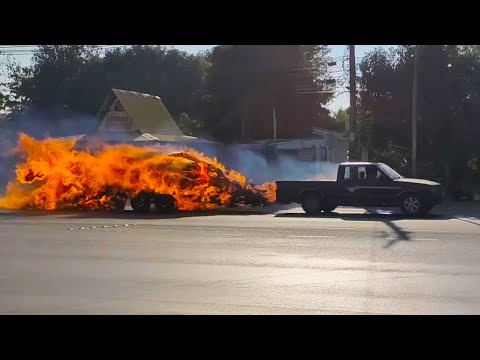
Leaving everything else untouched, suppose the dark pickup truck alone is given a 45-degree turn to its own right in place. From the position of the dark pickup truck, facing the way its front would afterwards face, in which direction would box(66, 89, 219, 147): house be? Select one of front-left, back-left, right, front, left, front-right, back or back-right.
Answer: back

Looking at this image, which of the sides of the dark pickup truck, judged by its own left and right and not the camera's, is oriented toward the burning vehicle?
back

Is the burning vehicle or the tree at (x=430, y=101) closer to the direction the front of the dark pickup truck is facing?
the tree

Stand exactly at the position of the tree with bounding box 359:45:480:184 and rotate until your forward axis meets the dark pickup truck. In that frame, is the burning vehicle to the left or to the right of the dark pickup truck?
right

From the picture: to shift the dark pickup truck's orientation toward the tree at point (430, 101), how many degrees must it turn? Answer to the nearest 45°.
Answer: approximately 90° to its left

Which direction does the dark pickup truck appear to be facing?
to the viewer's right
